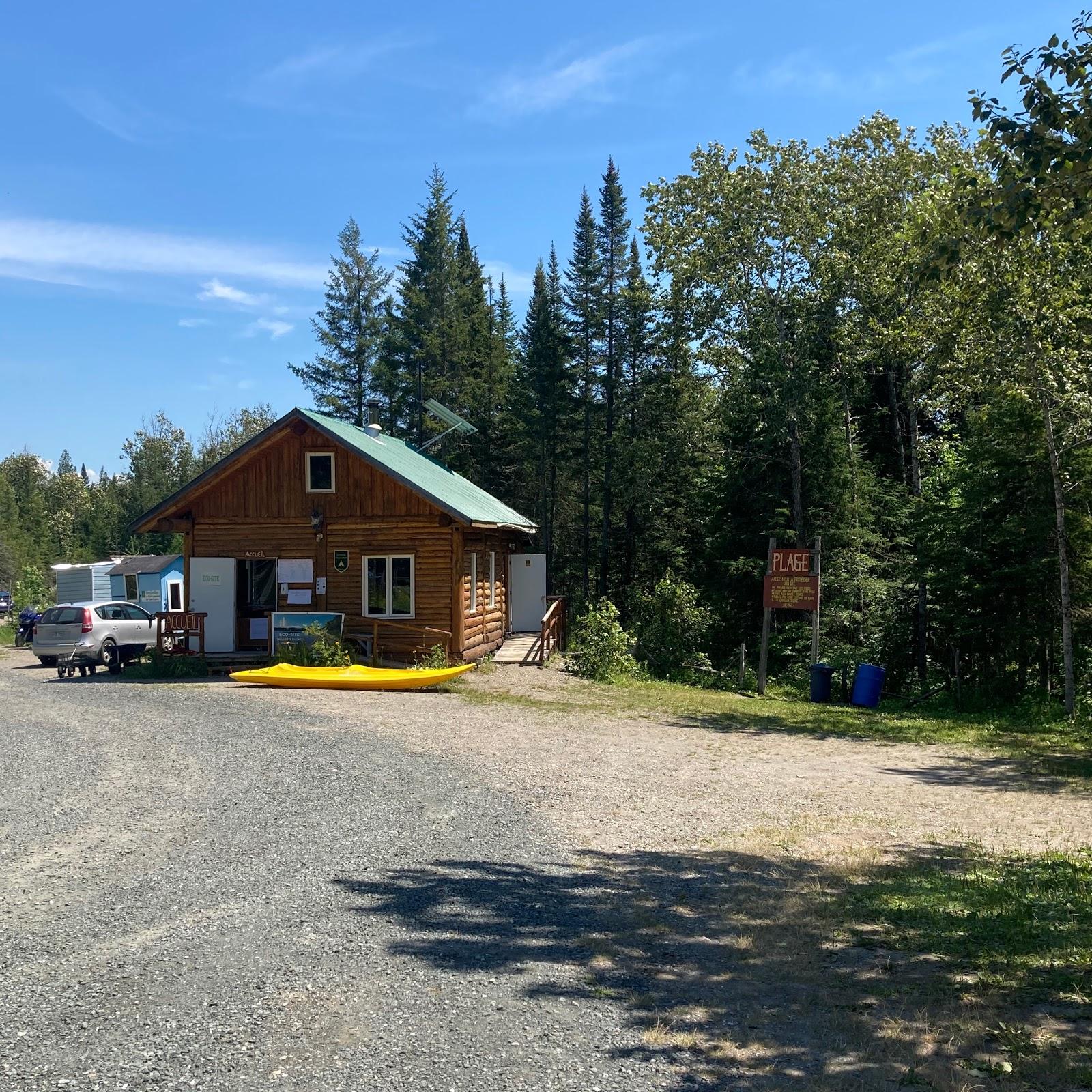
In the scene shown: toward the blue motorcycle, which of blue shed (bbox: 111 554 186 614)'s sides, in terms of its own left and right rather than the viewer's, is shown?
right

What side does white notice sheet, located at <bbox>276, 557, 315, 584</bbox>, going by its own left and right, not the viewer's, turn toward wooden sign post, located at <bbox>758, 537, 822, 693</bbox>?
left

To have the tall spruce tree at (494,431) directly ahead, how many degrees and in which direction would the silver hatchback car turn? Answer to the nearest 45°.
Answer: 0° — it already faces it

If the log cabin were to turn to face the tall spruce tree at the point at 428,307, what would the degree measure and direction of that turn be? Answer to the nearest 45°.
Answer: approximately 180°

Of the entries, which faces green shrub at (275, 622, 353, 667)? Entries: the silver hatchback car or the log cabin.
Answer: the log cabin

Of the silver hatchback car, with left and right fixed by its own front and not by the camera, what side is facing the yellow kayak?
right

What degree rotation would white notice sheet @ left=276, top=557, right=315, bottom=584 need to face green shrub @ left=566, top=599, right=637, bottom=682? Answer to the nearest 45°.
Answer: approximately 90° to its left

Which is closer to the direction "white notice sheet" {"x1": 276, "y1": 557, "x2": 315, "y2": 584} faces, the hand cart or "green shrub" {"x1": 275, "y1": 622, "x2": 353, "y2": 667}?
the green shrub

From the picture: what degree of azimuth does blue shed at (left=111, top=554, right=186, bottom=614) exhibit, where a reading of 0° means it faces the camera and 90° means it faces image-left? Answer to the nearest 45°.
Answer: approximately 315°

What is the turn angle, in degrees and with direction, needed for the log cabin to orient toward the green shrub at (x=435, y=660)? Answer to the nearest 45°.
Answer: approximately 45° to its left

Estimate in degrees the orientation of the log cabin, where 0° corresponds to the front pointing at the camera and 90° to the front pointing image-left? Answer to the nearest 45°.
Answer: approximately 0°
